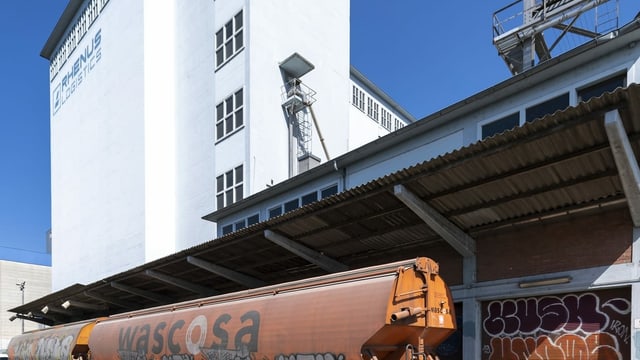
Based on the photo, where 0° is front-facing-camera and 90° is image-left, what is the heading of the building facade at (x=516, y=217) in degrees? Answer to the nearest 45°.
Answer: approximately 45°

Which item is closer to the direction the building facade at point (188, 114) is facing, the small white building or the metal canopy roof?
the metal canopy roof
